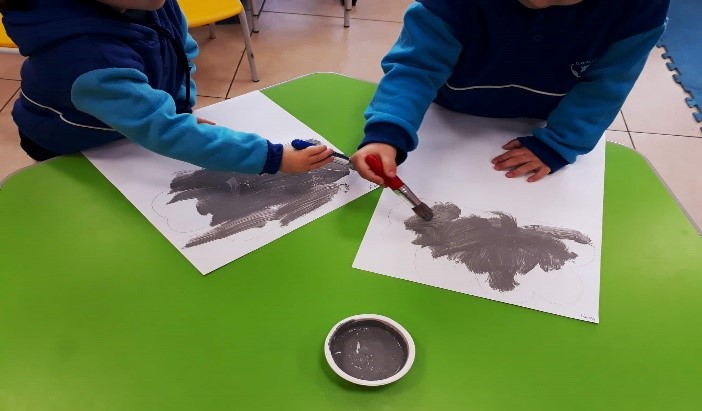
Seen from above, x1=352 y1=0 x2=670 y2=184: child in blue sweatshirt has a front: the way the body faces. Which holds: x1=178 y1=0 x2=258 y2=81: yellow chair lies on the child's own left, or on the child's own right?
on the child's own right

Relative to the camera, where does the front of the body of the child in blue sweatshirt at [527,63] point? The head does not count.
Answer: toward the camera

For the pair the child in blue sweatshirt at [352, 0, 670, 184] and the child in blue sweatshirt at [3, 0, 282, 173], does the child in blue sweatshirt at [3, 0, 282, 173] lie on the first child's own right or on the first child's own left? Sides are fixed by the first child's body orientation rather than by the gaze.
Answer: on the first child's own right

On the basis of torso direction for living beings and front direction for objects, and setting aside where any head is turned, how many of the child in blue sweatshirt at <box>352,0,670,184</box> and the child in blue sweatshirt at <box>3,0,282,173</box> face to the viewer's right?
1

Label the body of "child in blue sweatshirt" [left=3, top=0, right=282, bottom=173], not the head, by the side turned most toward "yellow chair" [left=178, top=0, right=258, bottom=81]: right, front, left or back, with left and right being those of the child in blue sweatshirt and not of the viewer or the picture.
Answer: left

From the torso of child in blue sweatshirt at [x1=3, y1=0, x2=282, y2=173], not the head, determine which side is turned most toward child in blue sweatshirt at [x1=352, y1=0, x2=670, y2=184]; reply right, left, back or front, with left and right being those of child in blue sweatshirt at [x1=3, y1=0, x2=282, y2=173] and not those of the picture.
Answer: front

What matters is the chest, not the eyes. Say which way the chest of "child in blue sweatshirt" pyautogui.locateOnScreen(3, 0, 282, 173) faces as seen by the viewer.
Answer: to the viewer's right
